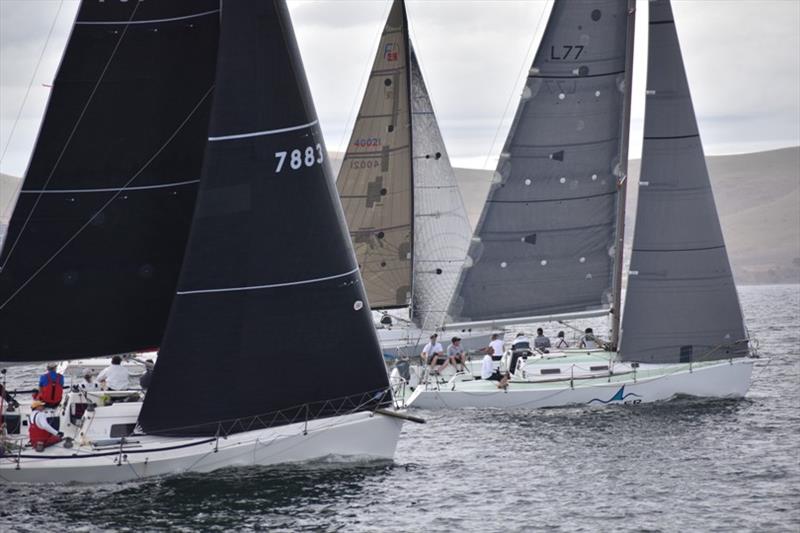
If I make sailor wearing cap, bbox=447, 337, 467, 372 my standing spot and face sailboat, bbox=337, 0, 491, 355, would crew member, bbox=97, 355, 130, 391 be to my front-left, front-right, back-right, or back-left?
back-left

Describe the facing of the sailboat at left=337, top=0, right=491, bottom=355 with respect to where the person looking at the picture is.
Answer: facing the viewer and to the right of the viewer

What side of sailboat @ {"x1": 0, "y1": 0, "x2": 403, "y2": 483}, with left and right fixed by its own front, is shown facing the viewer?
right

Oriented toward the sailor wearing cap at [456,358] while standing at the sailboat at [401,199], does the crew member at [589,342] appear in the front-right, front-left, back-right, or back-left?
front-left

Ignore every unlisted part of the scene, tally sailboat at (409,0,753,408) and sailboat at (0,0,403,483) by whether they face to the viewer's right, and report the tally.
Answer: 2

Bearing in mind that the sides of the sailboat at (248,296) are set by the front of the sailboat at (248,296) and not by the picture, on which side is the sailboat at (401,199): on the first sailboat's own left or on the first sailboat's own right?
on the first sailboat's own left

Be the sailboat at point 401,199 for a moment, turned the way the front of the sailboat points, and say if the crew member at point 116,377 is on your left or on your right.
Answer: on your right

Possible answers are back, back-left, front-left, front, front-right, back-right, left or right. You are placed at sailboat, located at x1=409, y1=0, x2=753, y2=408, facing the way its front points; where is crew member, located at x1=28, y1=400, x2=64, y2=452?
back-right

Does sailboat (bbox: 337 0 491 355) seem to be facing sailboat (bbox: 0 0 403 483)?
no

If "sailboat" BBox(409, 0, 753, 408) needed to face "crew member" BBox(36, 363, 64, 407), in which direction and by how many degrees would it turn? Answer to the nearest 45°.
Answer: approximately 135° to its right

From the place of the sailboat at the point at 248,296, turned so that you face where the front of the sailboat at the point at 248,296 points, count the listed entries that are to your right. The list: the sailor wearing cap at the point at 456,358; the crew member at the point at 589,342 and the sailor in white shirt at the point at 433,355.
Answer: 0

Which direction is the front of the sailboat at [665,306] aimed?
to the viewer's right
